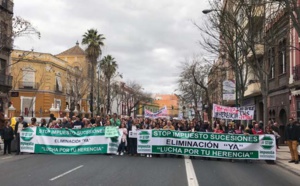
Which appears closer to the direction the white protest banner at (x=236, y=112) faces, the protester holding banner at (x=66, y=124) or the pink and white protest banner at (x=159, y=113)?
the protester holding banner

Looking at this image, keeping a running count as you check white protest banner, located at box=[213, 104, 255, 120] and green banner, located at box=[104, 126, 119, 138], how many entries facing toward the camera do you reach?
2

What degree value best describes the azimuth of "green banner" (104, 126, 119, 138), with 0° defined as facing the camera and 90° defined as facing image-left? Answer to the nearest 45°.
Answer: approximately 0°

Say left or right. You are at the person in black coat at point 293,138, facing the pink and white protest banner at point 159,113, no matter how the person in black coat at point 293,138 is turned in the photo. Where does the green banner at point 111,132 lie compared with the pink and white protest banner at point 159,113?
left

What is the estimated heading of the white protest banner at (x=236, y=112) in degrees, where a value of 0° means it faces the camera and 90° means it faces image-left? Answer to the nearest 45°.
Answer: approximately 0°

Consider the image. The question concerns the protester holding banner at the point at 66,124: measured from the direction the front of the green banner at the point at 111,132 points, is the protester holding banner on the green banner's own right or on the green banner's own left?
on the green banner's own right

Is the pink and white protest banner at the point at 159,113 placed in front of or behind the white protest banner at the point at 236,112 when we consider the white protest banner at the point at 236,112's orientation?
behind

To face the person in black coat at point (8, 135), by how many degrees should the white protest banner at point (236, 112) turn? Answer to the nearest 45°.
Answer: approximately 45° to its right

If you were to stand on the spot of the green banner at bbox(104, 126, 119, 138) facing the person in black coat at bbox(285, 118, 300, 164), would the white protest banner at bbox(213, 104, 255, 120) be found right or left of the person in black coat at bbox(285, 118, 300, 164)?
left
